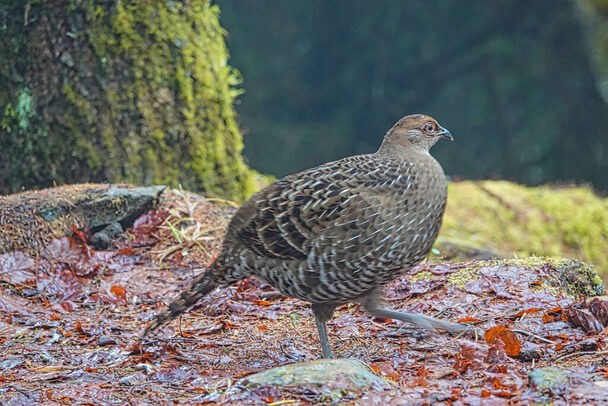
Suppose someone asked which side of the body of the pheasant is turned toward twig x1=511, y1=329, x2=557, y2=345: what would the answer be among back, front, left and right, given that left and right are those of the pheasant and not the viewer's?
front

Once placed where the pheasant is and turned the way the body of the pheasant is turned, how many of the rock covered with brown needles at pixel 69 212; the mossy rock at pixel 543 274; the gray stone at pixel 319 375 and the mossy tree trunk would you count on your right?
1

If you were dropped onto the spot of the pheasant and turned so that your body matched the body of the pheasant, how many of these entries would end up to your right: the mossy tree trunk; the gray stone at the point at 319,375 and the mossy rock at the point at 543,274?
1

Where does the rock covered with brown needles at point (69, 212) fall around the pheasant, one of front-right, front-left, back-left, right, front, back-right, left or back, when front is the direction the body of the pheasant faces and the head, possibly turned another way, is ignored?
back-left

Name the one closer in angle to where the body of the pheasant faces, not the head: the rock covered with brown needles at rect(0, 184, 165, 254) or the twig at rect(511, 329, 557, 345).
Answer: the twig

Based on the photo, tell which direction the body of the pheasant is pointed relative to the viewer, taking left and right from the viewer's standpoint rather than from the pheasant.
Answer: facing to the right of the viewer

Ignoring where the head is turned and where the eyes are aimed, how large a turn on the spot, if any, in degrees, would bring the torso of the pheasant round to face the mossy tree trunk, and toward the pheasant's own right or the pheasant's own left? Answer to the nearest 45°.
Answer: approximately 135° to the pheasant's own left

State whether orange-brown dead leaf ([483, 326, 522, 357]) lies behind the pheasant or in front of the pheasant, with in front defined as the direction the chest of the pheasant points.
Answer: in front

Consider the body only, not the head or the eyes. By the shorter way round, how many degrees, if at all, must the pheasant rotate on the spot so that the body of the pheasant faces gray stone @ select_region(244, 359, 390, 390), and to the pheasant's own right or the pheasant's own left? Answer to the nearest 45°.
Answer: approximately 90° to the pheasant's own right

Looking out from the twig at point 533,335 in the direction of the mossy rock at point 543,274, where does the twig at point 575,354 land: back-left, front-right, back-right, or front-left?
back-right

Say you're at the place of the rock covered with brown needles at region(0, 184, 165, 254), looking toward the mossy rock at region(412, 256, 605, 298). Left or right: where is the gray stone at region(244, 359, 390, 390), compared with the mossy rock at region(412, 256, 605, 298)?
right
